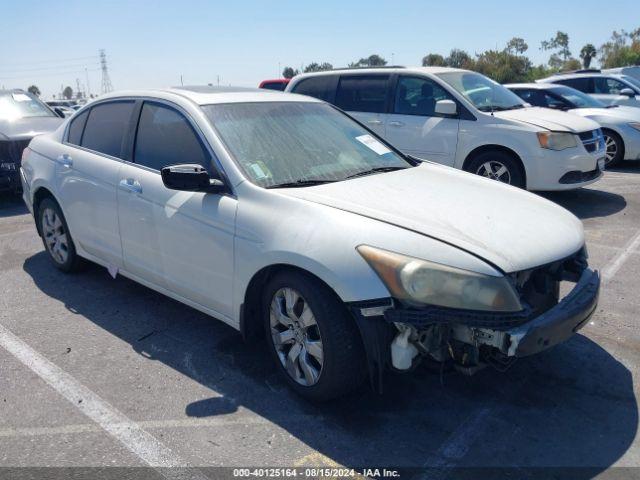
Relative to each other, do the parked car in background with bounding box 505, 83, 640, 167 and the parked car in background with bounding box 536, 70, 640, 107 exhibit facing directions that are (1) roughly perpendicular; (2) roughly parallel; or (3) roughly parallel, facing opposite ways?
roughly parallel

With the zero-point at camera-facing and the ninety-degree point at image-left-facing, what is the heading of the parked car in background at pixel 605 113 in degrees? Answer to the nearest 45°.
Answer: approximately 315°

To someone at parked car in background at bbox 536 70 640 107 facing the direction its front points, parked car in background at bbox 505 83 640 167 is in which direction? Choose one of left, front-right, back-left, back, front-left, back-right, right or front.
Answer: front-right

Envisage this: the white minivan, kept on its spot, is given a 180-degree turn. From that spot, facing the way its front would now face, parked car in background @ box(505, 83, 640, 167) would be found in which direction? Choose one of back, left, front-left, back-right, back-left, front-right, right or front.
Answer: right

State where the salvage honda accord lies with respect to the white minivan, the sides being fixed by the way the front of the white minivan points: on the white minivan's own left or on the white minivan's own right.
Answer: on the white minivan's own right

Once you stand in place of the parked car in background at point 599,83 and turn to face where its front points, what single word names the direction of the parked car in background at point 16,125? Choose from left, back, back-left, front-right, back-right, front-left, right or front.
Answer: right

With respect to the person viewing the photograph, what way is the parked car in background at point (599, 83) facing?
facing the viewer and to the right of the viewer

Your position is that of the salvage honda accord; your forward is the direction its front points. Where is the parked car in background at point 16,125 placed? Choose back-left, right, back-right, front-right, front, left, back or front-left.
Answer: back

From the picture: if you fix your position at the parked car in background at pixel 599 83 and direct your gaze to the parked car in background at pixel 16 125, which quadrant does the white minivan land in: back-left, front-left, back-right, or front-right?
front-left

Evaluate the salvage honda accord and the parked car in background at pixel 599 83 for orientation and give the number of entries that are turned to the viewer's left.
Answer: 0

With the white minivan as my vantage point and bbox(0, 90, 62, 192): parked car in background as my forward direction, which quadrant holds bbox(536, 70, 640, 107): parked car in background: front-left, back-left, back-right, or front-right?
back-right

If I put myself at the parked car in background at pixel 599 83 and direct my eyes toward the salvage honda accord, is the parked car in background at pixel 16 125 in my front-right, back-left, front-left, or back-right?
front-right

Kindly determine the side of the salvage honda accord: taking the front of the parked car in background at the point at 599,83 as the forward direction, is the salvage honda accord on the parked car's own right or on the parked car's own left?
on the parked car's own right

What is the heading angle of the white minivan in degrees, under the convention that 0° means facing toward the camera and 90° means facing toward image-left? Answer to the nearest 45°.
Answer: approximately 315°
